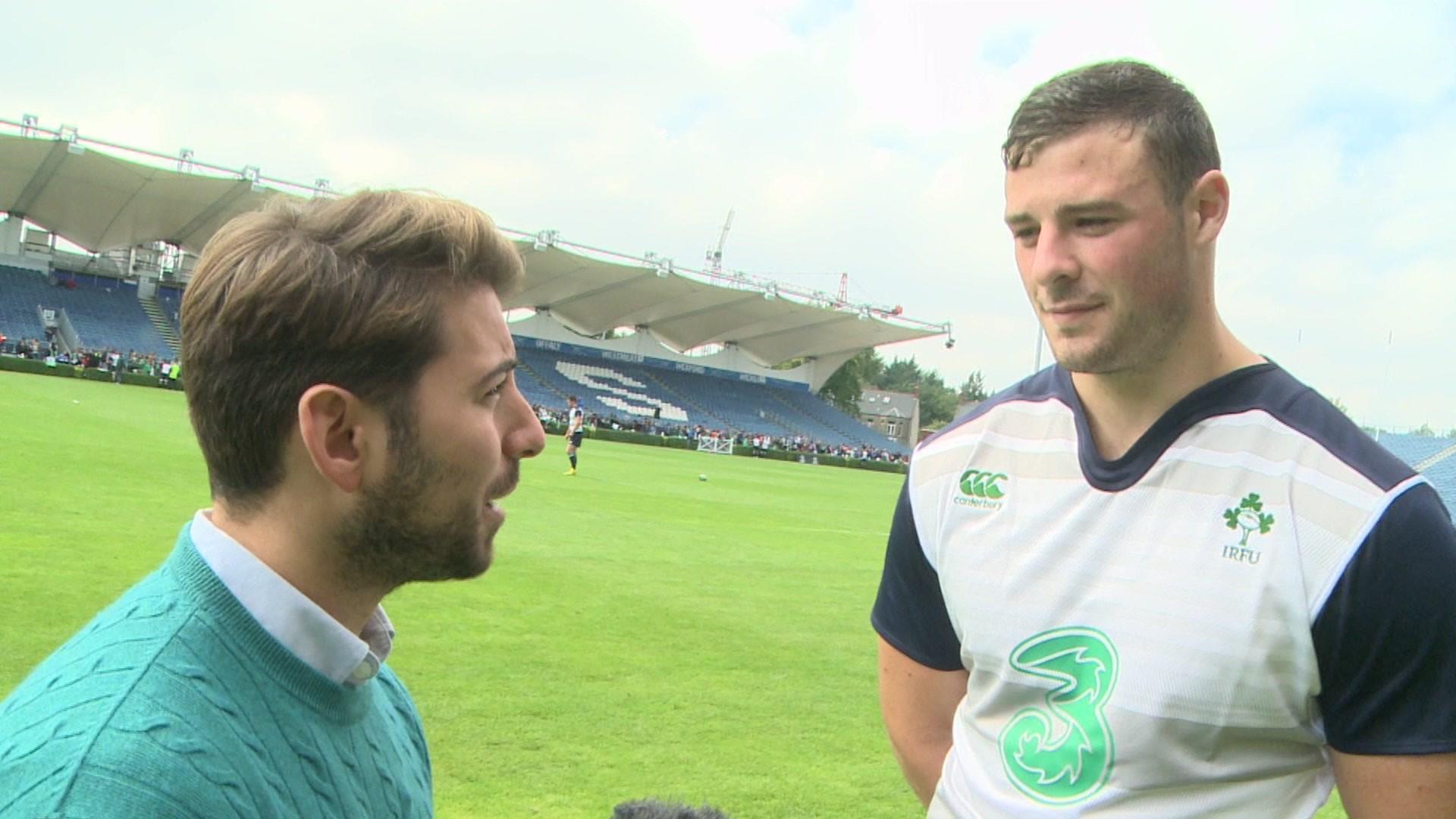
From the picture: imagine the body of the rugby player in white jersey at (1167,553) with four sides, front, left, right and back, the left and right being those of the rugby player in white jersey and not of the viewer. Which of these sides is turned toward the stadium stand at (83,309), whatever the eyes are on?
right

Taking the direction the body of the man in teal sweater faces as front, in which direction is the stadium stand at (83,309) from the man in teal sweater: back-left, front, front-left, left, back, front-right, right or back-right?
left

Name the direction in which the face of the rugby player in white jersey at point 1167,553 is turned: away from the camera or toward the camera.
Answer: toward the camera

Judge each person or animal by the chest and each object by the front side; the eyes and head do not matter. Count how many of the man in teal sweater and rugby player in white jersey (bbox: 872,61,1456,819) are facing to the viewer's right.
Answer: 1

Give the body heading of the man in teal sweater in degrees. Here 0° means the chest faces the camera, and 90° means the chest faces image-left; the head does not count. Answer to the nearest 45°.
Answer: approximately 270°

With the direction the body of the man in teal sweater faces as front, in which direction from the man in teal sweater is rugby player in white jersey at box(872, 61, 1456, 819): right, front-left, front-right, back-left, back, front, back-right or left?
front

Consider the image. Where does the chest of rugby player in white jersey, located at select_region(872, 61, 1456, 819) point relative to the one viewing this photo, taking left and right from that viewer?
facing the viewer and to the left of the viewer

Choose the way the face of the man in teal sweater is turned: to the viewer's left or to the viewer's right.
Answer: to the viewer's right

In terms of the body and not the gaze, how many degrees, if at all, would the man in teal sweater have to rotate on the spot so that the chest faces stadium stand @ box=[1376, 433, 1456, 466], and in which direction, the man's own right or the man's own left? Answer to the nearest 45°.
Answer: approximately 45° to the man's own left

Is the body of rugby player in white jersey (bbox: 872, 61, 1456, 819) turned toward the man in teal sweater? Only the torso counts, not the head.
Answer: yes

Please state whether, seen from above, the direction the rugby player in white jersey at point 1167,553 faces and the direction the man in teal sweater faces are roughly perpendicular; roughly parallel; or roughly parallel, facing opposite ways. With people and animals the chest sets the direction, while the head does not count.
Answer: roughly parallel, facing opposite ways

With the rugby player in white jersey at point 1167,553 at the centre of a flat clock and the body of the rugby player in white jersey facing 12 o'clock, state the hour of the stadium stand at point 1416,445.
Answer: The stadium stand is roughly at 5 o'clock from the rugby player in white jersey.

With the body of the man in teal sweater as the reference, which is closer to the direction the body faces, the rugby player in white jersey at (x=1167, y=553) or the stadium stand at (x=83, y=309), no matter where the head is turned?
the rugby player in white jersey

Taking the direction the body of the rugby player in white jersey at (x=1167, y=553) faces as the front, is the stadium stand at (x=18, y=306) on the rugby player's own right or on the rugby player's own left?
on the rugby player's own right

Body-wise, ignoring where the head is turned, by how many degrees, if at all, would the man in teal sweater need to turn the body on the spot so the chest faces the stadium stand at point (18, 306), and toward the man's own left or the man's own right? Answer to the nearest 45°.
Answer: approximately 90° to the man's own left
